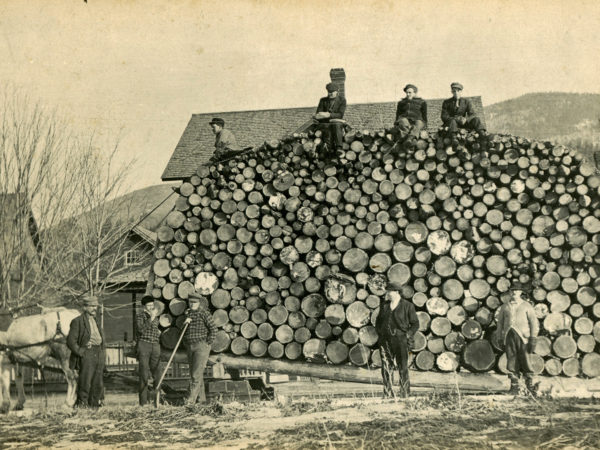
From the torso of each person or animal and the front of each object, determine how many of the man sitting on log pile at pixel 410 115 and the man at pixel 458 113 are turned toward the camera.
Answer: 2

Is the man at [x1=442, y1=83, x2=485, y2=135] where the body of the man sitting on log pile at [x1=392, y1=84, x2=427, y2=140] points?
no

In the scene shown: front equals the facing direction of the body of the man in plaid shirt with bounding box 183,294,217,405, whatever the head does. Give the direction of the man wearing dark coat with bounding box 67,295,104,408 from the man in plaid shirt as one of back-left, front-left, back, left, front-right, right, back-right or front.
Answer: front-right

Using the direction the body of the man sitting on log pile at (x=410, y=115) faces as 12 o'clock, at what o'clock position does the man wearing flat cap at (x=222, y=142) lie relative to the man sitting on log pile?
The man wearing flat cap is roughly at 3 o'clock from the man sitting on log pile.

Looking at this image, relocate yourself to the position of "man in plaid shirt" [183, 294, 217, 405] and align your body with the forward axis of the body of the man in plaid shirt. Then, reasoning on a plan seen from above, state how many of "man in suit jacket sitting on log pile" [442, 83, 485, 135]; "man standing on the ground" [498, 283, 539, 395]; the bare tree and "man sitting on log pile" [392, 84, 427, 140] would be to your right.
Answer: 1

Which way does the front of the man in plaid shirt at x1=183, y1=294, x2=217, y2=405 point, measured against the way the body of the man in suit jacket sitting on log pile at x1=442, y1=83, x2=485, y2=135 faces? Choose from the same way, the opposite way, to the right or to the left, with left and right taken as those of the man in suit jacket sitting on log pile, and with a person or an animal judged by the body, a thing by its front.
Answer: the same way

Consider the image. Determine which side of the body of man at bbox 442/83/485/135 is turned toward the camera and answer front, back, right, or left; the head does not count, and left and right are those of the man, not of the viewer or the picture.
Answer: front

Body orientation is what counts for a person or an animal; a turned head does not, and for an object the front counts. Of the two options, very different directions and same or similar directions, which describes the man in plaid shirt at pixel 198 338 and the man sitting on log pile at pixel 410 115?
same or similar directions

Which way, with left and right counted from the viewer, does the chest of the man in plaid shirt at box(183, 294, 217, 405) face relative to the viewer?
facing the viewer and to the left of the viewer

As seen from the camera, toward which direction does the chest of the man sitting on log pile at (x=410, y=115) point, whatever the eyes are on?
toward the camera

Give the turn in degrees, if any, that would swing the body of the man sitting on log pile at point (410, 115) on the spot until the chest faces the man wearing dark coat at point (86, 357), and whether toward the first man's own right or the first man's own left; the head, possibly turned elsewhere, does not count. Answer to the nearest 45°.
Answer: approximately 90° to the first man's own right

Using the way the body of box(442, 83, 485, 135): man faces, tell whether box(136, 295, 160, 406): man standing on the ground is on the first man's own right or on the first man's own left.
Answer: on the first man's own right
